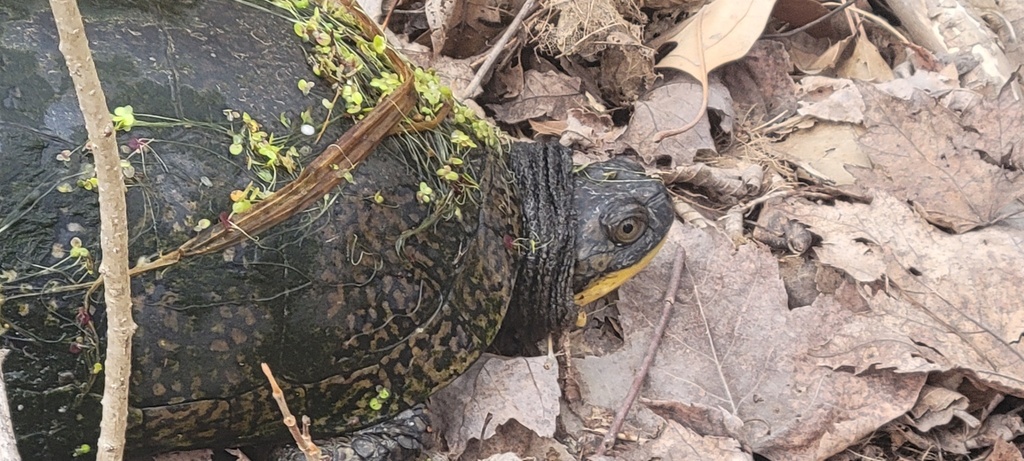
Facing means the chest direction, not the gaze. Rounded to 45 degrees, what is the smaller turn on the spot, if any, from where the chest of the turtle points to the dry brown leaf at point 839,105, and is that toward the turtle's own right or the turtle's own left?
approximately 45° to the turtle's own left

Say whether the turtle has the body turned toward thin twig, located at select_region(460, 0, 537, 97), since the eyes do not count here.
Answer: no

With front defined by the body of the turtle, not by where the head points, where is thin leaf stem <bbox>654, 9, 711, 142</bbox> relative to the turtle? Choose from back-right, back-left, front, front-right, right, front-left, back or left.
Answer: front-left

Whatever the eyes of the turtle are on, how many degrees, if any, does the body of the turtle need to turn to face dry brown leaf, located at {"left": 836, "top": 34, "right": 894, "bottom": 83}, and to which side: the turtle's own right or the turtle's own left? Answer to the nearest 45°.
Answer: approximately 45° to the turtle's own left

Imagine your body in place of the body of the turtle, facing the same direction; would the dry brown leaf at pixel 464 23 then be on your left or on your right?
on your left

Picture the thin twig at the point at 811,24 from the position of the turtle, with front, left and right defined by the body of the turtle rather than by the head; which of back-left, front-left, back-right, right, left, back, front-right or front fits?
front-left

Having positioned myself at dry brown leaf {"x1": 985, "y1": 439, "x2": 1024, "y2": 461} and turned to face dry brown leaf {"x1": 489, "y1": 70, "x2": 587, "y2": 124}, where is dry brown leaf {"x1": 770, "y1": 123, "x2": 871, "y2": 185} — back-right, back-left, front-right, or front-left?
front-right

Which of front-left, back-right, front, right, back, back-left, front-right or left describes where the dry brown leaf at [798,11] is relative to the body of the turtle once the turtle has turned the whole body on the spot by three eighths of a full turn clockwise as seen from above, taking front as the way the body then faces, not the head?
back

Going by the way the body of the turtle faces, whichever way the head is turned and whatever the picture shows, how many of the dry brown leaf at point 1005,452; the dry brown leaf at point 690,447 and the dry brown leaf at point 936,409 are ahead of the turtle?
3

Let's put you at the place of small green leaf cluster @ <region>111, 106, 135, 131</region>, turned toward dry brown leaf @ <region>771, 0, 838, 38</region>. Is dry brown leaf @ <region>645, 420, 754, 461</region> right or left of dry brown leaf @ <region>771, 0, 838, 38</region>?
right

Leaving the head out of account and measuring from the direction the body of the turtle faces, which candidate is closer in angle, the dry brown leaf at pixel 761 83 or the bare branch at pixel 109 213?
the dry brown leaf

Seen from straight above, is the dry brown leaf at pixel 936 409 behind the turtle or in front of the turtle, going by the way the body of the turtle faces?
in front

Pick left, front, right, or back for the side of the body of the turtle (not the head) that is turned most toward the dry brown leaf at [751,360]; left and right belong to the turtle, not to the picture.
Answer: front

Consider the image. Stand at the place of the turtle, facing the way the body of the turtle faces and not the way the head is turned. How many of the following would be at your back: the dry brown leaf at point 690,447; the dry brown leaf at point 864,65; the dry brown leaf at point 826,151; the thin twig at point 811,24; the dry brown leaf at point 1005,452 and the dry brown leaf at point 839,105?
0

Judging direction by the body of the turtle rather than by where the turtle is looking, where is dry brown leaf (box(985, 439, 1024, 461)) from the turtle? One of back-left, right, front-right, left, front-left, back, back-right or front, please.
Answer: front

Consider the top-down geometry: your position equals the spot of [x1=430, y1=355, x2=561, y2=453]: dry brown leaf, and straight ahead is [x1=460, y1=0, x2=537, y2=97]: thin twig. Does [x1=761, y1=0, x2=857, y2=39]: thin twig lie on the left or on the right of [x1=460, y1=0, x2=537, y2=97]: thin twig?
right

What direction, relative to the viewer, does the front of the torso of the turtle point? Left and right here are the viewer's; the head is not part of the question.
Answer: facing to the right of the viewer

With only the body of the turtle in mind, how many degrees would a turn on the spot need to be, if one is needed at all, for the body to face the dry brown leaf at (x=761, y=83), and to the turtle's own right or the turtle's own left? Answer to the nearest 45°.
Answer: approximately 45° to the turtle's own left

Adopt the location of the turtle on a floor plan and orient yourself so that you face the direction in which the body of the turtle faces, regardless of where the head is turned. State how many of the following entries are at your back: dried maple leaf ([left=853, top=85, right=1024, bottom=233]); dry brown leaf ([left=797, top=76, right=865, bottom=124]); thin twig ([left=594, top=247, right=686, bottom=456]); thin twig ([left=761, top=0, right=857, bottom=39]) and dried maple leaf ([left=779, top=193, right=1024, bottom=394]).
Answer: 0

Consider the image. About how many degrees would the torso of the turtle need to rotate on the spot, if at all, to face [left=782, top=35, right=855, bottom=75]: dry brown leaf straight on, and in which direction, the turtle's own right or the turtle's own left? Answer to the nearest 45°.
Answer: approximately 45° to the turtle's own left
